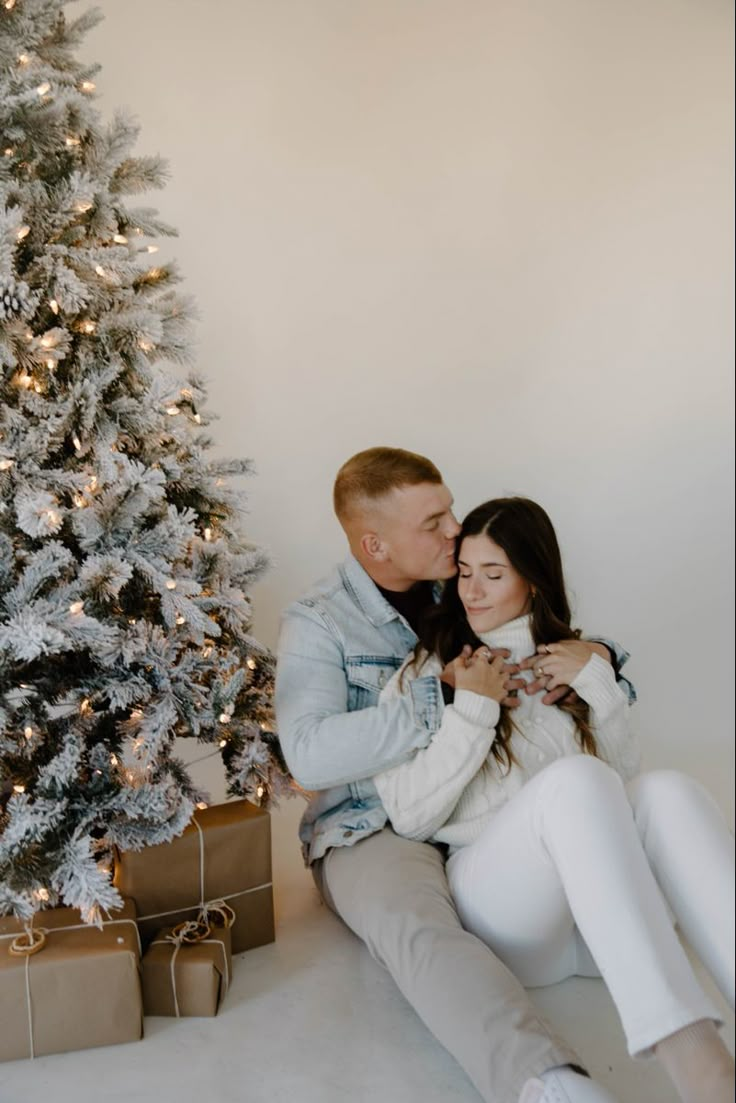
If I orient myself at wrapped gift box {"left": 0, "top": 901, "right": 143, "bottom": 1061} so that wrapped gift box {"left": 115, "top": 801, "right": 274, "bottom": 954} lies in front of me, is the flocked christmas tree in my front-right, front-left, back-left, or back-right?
front-left

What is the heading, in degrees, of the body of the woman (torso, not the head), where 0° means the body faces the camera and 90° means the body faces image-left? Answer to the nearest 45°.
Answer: approximately 315°

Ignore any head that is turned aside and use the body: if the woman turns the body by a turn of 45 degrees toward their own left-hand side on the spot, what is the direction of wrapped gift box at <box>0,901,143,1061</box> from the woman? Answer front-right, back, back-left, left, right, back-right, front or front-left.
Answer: back

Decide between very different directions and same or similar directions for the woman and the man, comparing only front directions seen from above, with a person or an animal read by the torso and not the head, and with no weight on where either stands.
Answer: same or similar directions

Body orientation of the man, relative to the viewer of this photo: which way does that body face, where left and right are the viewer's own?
facing the viewer and to the right of the viewer
